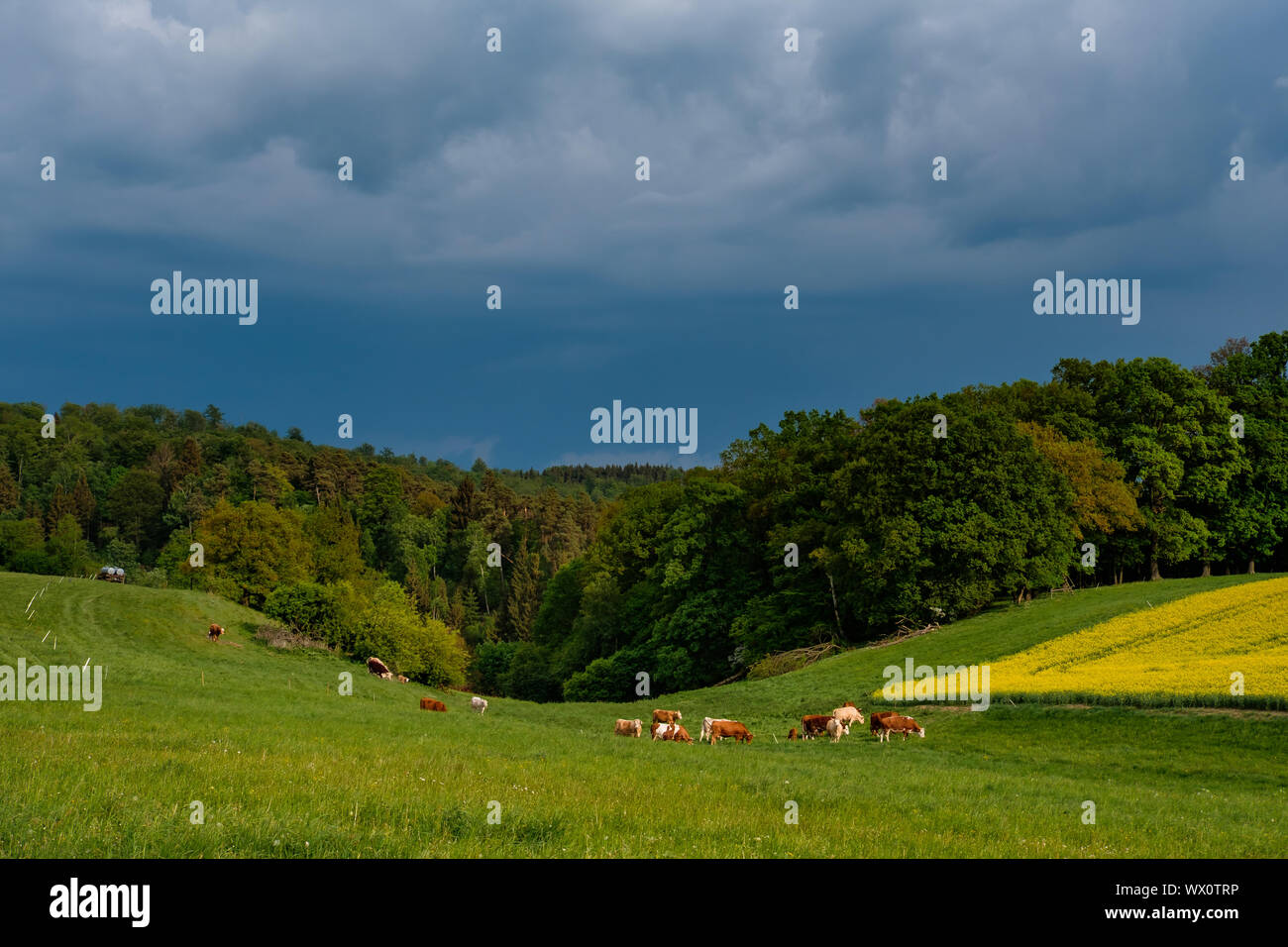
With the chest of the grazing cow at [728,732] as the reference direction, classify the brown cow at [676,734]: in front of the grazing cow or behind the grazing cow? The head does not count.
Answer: behind

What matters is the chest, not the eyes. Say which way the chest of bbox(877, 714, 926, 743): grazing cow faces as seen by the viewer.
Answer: to the viewer's right

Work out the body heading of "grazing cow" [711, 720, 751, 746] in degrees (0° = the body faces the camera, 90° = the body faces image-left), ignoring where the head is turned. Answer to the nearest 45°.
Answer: approximately 270°

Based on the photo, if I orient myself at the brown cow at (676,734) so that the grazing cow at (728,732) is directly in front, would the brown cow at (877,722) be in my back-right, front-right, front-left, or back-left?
front-left
